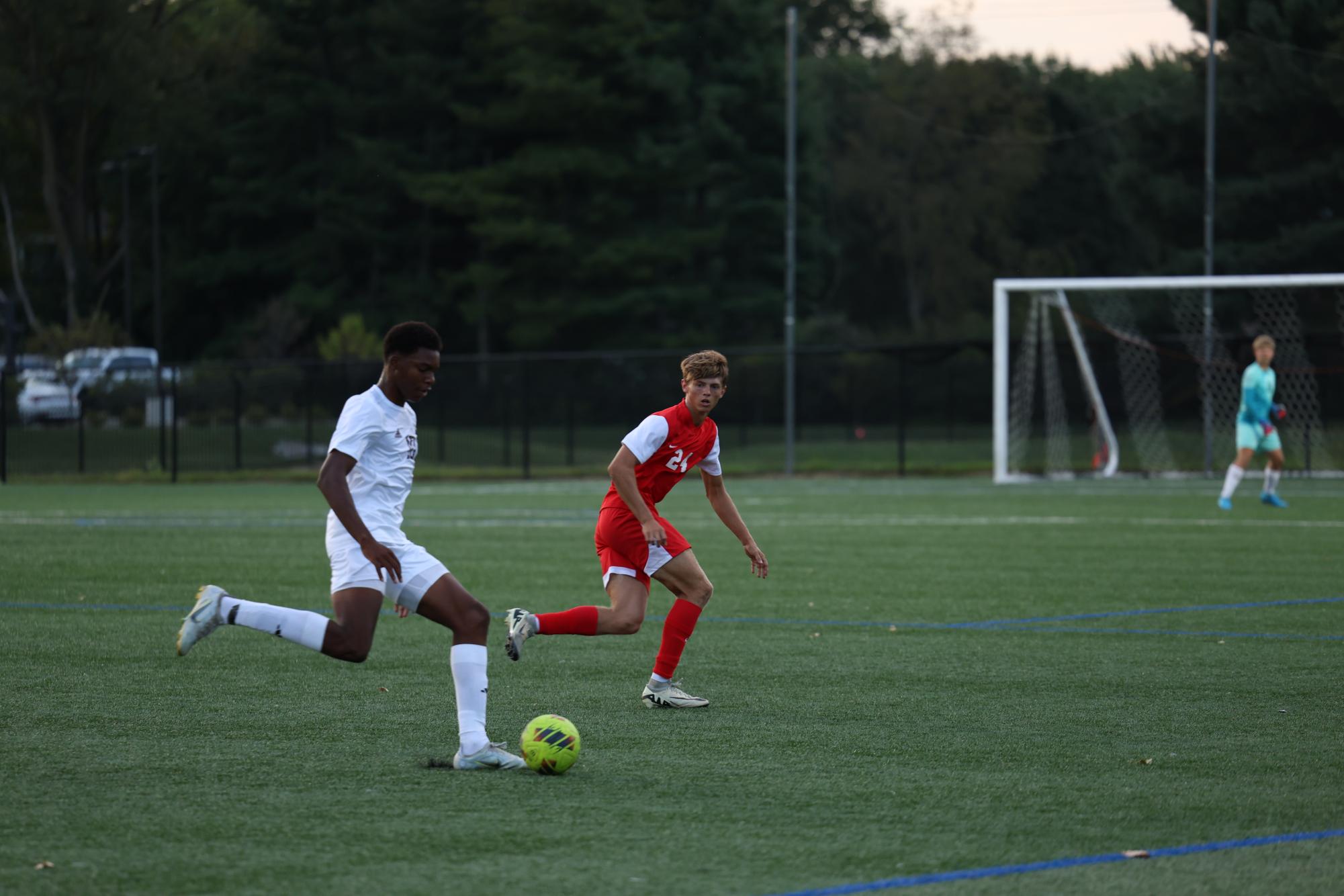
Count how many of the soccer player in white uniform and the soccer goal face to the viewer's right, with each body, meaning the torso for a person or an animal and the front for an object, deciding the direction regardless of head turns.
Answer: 1

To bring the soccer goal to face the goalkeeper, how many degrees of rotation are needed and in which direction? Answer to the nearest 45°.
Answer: approximately 45° to its left

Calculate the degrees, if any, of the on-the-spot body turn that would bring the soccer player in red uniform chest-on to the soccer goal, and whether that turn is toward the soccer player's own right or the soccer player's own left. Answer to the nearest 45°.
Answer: approximately 135° to the soccer player's own left

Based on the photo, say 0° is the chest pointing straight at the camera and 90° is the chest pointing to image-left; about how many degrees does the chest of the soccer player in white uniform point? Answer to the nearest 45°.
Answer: approximately 270°

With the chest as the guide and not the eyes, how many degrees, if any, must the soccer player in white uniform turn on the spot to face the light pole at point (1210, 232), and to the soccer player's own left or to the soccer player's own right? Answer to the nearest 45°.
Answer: approximately 45° to the soccer player's own left

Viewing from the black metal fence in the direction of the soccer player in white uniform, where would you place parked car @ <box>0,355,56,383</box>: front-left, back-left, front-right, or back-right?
back-right

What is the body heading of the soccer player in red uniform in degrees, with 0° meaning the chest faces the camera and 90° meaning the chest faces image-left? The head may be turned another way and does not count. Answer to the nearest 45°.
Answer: approximately 315°

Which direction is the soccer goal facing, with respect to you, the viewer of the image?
facing the viewer and to the left of the viewer

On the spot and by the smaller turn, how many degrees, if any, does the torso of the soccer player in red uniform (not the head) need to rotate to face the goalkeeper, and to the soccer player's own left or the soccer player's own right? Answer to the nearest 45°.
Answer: approximately 90° to the soccer player's own left

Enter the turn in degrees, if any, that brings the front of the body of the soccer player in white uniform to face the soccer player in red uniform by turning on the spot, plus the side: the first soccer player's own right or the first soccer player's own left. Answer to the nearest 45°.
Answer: approximately 45° to the first soccer player's own left
